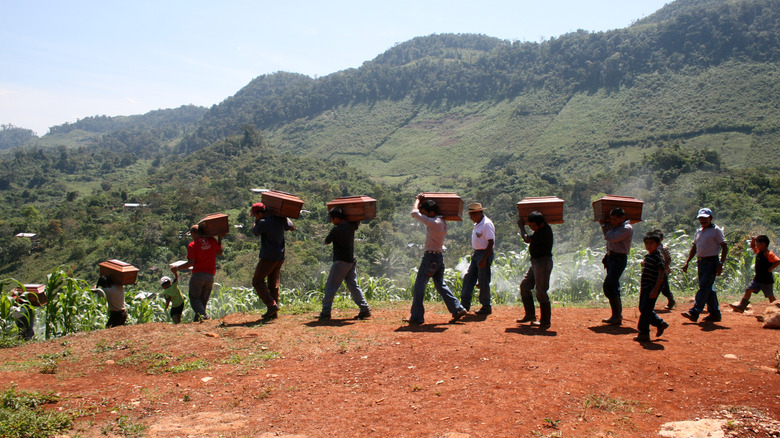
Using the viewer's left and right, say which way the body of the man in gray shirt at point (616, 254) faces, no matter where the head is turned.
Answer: facing to the left of the viewer

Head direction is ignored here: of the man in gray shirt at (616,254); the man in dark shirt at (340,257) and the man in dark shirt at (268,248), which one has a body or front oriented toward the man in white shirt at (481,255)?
the man in gray shirt

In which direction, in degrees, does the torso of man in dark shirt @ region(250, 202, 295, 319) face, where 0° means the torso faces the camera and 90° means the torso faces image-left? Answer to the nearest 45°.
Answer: approximately 135°

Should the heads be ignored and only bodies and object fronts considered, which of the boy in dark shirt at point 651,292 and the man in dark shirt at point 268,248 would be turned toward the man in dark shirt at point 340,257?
the boy in dark shirt at point 651,292

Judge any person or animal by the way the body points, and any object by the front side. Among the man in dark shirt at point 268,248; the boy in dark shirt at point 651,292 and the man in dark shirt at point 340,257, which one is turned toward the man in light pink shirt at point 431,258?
the boy in dark shirt at point 651,292

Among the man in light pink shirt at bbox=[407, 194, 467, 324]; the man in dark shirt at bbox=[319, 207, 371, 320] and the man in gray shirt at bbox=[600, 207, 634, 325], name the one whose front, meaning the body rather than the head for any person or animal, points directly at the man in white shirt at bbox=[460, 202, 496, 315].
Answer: the man in gray shirt

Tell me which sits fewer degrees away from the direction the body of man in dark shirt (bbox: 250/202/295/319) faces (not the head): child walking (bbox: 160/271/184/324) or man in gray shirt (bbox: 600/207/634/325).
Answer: the child walking

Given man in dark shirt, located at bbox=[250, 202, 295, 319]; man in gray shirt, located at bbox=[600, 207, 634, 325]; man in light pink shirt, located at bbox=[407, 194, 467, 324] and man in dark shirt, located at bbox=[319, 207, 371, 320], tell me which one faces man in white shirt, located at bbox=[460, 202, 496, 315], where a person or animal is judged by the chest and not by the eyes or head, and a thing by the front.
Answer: the man in gray shirt

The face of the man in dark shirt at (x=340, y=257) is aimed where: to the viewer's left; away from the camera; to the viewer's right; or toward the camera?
to the viewer's left

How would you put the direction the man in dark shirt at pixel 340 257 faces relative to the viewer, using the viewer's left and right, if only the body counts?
facing to the left of the viewer

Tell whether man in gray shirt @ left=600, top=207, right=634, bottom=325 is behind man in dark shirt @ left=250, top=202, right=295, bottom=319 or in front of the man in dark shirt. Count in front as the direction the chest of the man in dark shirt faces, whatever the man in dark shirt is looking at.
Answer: behind

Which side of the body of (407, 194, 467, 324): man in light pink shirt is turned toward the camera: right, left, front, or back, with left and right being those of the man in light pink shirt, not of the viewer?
left

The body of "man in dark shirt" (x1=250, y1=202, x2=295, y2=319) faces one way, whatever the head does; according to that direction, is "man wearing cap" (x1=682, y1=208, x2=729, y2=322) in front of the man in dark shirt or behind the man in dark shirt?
behind

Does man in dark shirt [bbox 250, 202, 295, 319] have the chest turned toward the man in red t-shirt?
yes

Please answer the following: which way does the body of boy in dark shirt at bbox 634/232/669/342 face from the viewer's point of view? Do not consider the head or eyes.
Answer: to the viewer's left

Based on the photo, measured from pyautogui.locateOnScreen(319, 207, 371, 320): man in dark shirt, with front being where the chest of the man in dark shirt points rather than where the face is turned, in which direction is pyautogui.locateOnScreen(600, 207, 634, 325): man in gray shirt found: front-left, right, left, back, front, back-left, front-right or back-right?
back
